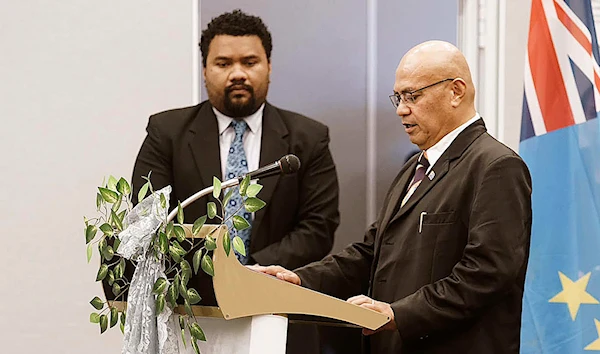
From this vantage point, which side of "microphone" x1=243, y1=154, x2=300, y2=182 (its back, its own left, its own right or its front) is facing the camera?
right

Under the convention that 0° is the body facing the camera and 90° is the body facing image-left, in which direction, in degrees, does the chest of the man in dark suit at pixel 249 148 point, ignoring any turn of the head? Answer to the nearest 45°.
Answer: approximately 0°

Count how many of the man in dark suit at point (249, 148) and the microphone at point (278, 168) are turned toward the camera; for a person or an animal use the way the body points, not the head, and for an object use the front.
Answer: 1

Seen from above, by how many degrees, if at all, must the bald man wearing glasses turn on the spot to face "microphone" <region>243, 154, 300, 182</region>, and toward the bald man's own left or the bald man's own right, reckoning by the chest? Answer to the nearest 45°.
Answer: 0° — they already face it

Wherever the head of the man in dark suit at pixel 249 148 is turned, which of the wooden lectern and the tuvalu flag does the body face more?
the wooden lectern

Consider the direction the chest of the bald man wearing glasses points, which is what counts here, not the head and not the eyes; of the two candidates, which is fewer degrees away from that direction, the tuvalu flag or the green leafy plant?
the green leafy plant

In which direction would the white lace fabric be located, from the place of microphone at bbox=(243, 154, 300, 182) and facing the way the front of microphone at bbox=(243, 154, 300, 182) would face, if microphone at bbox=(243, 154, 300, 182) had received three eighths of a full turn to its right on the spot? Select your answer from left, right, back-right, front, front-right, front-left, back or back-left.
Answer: front

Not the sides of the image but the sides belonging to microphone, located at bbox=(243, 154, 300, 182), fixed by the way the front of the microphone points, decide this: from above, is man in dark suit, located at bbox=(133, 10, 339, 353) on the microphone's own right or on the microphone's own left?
on the microphone's own left

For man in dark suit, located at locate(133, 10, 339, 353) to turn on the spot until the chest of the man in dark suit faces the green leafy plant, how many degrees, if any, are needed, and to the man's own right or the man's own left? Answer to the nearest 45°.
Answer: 0° — they already face it

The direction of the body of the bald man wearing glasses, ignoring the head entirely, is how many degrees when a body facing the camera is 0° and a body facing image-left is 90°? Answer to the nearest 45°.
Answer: approximately 45°
